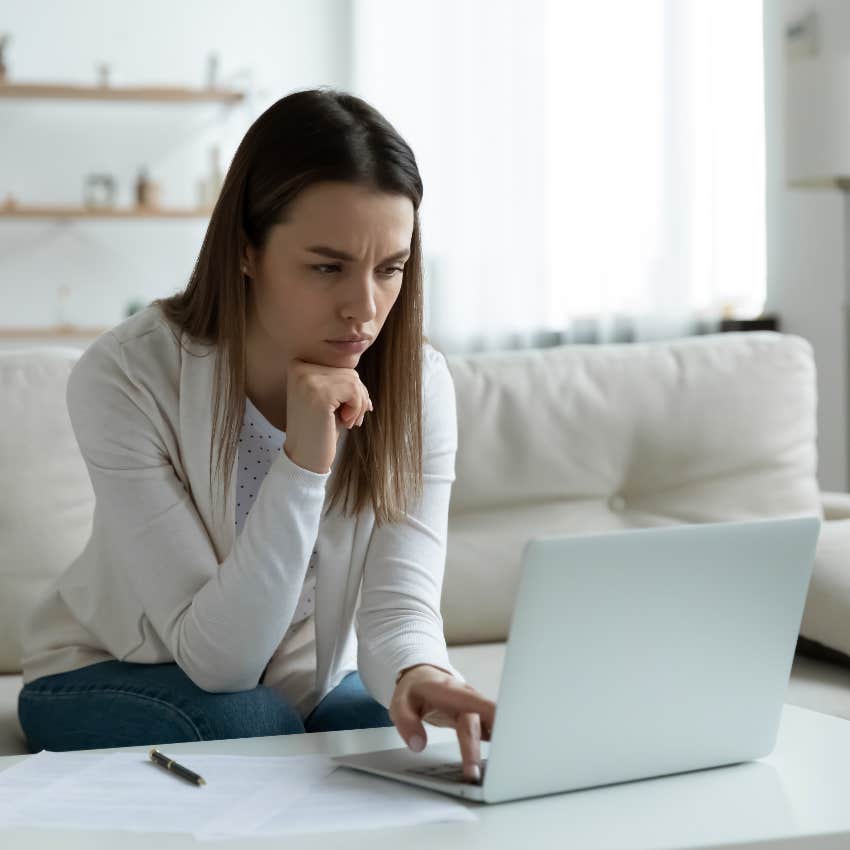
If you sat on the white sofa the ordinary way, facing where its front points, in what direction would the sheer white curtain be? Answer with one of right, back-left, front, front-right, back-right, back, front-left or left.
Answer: back

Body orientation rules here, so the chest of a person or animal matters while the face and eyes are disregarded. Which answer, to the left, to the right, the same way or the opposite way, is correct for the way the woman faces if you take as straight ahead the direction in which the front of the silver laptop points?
the opposite way

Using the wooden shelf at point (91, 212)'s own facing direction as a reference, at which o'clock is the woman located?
The woman is roughly at 12 o'clock from the wooden shelf.

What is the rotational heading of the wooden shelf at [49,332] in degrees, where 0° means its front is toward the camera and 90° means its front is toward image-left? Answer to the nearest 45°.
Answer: approximately 0°
